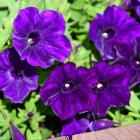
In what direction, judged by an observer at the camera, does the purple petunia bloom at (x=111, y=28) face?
facing the viewer

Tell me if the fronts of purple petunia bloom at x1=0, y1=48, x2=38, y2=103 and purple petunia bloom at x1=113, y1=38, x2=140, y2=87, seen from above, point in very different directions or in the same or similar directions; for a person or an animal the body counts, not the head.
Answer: same or similar directions

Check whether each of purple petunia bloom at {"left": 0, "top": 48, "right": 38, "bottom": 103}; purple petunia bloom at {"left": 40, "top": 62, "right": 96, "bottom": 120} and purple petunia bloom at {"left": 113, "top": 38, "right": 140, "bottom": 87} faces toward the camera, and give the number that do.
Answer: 3

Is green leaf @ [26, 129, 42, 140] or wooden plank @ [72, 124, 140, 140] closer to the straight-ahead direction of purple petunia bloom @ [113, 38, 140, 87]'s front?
the wooden plank

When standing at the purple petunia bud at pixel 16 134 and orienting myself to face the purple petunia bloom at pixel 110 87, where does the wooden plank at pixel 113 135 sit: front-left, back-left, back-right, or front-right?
front-right

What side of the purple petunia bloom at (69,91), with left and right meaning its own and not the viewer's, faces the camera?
front

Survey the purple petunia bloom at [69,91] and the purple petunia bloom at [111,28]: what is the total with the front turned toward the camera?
2

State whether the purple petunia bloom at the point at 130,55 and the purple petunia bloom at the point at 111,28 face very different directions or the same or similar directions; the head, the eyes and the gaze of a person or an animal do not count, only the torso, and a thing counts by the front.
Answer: same or similar directions

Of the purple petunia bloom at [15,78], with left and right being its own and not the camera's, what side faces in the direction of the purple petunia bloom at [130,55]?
left
